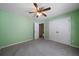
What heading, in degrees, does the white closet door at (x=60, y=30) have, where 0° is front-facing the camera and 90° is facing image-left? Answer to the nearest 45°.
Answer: approximately 45°
